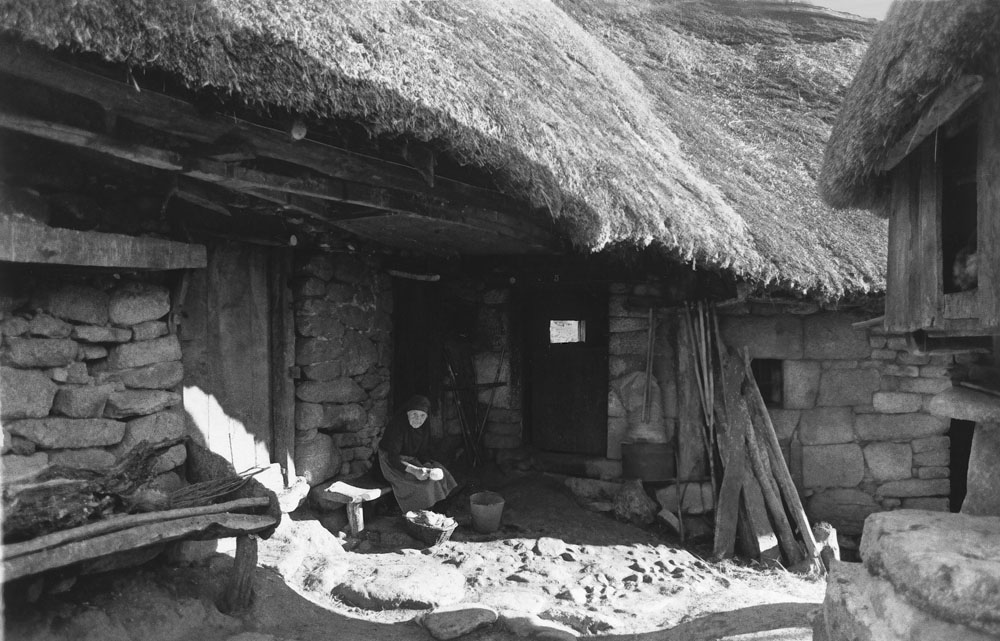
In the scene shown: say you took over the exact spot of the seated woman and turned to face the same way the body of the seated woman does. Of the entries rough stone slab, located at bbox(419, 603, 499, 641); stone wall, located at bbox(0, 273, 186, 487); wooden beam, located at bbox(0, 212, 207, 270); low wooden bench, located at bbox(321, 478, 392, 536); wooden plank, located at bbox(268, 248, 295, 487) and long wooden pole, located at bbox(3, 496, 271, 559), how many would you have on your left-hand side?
0

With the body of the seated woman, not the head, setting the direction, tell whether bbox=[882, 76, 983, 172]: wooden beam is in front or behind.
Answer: in front

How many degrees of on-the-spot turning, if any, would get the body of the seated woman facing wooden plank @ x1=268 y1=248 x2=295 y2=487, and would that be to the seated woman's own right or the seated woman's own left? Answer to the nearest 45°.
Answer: approximately 90° to the seated woman's own right

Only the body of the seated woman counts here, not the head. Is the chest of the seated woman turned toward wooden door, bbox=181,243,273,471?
no

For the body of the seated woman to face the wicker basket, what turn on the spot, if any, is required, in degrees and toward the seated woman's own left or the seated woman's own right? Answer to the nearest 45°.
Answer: approximately 45° to the seated woman's own right

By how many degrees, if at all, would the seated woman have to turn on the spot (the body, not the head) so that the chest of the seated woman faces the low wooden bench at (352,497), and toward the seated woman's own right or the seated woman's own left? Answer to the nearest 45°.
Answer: approximately 90° to the seated woman's own right

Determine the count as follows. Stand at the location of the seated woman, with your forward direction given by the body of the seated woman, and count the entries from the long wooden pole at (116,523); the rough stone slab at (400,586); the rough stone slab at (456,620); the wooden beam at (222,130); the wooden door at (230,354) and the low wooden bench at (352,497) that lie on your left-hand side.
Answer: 0

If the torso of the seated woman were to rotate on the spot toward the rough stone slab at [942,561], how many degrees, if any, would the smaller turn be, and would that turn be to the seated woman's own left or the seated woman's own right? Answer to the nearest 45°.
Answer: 0° — they already face it

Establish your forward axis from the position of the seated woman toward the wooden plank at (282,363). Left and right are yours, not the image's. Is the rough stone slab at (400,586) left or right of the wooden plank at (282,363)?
left

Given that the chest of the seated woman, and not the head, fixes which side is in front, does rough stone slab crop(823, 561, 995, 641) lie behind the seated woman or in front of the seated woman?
in front

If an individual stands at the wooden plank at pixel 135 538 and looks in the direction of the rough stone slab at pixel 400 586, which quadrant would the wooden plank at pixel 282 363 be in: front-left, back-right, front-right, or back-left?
front-left

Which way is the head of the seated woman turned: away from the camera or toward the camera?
toward the camera

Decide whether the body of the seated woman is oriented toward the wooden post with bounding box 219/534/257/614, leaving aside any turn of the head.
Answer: no

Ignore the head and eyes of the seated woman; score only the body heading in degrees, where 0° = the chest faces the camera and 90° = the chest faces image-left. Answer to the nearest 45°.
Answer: approximately 315°

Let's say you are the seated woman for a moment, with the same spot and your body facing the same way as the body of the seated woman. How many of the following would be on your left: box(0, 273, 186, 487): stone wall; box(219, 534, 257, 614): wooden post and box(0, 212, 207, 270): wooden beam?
0

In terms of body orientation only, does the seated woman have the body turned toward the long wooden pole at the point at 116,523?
no
